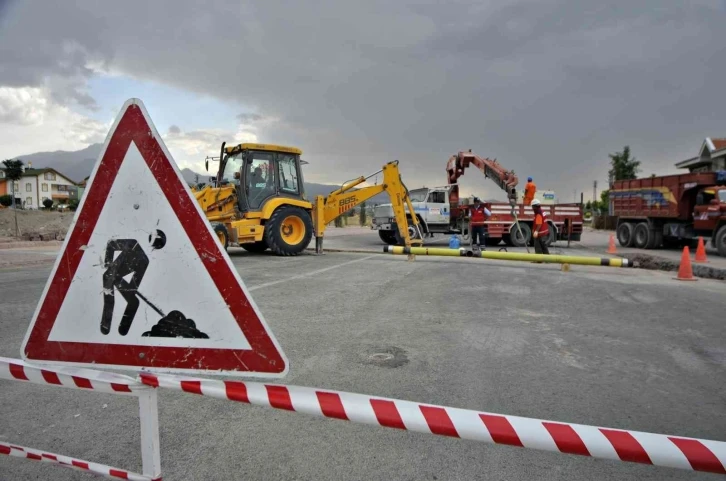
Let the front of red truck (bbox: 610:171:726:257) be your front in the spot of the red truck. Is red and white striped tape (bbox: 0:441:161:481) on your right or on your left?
on your right

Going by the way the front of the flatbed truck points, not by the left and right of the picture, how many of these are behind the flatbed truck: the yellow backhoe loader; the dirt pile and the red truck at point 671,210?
1

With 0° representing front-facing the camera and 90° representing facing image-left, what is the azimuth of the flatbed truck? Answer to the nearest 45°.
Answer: approximately 90°

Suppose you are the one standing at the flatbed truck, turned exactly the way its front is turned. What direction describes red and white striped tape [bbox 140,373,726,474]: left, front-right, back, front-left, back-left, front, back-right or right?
left

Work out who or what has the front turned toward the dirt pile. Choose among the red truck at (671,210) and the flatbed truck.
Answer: the flatbed truck

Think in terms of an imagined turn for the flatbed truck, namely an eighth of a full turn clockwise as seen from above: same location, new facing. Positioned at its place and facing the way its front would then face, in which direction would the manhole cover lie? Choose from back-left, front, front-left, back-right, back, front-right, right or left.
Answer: back-left

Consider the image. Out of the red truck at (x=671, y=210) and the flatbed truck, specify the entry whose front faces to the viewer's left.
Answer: the flatbed truck

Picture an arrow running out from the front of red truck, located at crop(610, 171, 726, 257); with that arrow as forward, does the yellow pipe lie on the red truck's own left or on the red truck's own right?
on the red truck's own right

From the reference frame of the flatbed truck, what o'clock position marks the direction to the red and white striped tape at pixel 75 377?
The red and white striped tape is roughly at 9 o'clock from the flatbed truck.

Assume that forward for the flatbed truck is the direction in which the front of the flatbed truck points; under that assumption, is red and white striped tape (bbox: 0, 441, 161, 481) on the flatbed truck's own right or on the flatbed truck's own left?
on the flatbed truck's own left

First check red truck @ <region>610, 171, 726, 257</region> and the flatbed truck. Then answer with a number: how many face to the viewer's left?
1

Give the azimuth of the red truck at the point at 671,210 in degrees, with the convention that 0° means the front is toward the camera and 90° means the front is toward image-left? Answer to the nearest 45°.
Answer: approximately 315°
